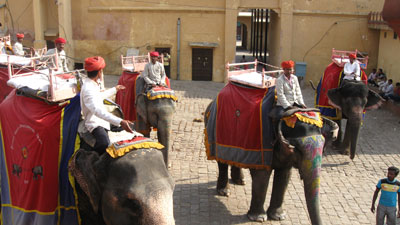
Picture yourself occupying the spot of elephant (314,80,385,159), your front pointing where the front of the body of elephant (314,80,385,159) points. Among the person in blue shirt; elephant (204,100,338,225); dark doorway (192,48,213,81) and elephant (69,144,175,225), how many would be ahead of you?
3

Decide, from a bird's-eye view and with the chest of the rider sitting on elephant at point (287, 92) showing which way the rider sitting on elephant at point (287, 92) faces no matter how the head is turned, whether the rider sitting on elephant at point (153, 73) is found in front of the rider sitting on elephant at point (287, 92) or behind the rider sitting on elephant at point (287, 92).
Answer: behind

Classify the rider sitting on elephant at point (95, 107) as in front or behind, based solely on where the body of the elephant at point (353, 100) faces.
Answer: in front

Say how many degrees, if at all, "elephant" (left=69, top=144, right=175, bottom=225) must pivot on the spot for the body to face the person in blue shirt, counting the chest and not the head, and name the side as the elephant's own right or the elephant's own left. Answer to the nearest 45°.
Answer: approximately 90° to the elephant's own left

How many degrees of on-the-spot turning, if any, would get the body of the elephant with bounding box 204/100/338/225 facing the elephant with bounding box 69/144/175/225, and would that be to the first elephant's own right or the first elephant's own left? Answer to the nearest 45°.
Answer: approximately 90° to the first elephant's own right

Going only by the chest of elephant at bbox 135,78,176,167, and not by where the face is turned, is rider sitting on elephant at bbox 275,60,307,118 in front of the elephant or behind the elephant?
in front

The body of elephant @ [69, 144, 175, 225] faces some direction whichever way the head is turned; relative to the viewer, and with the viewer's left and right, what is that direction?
facing the viewer and to the right of the viewer

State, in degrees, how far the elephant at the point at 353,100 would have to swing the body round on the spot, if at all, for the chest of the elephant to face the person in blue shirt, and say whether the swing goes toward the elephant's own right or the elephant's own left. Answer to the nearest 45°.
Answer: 0° — it already faces them

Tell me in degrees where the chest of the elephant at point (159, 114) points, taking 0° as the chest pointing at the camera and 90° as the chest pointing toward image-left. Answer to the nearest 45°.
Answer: approximately 315°

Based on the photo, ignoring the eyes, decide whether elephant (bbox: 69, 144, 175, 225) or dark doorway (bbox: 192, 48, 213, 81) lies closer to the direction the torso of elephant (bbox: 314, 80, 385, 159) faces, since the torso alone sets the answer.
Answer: the elephant

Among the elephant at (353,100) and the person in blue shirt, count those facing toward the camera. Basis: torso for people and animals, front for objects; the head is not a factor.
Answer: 2

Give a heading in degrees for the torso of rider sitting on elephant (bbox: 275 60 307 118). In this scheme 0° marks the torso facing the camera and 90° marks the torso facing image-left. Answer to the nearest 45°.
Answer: approximately 315°
